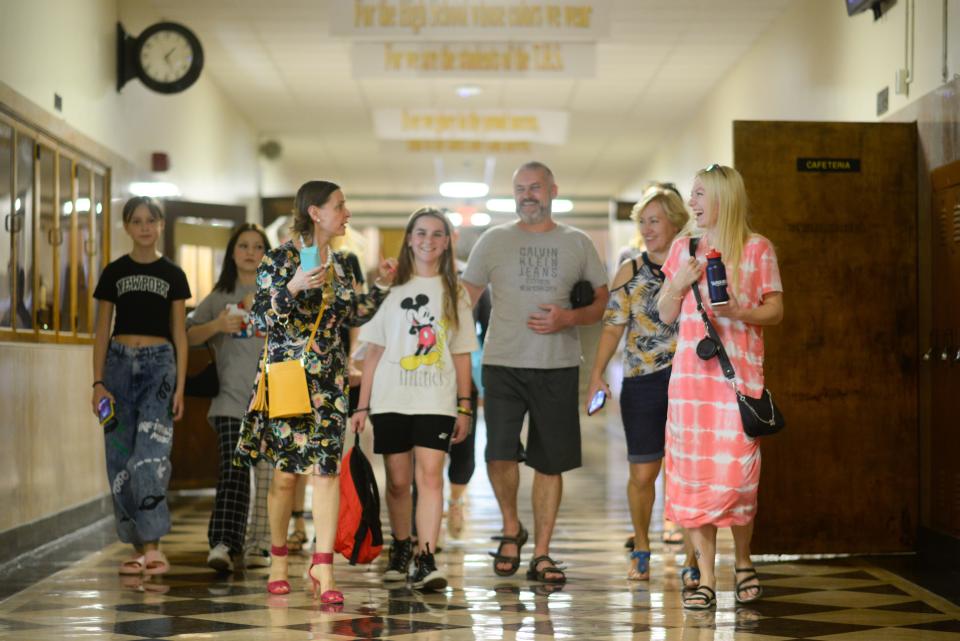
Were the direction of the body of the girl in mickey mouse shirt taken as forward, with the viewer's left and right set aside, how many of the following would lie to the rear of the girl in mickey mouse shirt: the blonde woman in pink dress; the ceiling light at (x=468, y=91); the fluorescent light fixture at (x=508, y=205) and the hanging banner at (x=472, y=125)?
3

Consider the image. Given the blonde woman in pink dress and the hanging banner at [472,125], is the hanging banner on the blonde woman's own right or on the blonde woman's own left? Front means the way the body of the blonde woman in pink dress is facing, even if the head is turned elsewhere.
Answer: on the blonde woman's own right

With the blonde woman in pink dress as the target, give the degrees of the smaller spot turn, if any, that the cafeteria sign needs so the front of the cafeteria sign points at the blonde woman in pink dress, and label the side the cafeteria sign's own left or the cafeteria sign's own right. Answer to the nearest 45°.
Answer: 0° — it already faces them

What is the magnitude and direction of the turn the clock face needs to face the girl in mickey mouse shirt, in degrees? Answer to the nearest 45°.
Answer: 0° — it already faces them

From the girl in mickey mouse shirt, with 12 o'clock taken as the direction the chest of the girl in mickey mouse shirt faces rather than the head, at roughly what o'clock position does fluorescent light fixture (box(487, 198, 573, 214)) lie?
The fluorescent light fixture is roughly at 6 o'clock from the girl in mickey mouse shirt.
